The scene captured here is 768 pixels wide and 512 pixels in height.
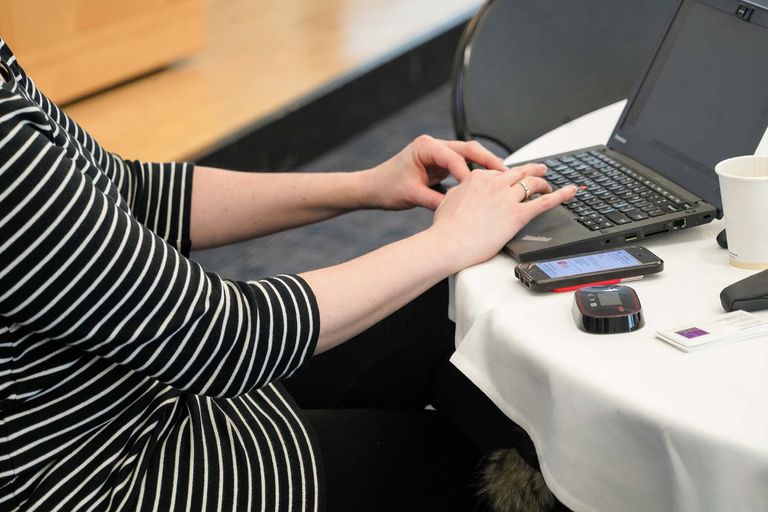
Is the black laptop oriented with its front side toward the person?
yes

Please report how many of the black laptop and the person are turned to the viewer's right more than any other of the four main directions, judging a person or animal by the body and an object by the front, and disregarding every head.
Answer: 1

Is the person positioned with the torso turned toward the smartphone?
yes

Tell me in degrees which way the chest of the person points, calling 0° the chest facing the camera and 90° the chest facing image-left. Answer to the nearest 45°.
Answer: approximately 270°

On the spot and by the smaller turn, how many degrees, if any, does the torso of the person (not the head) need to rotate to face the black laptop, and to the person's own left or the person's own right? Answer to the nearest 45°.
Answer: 0° — they already face it

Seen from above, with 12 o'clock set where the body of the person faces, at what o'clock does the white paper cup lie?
The white paper cup is roughly at 12 o'clock from the person.

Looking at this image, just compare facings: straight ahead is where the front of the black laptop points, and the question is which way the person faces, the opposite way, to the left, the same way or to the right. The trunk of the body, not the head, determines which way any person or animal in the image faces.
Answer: the opposite way

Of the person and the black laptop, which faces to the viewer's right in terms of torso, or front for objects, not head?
the person
